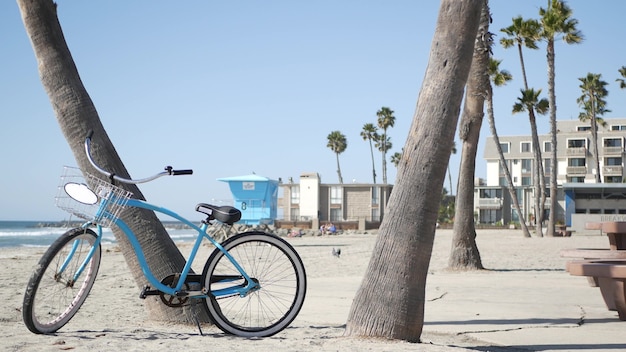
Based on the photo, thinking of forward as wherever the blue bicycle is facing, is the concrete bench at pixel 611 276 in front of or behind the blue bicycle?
behind

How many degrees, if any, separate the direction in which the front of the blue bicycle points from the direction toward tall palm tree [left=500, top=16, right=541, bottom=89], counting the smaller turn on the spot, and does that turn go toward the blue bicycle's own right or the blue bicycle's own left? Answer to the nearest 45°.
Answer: approximately 135° to the blue bicycle's own right

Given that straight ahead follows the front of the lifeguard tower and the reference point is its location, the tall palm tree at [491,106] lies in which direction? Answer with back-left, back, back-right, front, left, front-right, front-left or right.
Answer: back

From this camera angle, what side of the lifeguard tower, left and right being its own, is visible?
left

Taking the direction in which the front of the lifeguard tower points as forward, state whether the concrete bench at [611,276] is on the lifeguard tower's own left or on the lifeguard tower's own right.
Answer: on the lifeguard tower's own left

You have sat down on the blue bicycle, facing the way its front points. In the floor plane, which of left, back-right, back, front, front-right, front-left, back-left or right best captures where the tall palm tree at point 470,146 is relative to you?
back-right

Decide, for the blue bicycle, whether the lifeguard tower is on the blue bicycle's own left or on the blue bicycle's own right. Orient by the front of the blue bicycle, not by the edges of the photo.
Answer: on the blue bicycle's own right

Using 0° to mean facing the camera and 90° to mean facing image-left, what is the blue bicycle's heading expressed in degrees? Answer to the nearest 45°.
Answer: approximately 90°

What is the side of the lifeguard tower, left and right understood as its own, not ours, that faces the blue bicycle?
left

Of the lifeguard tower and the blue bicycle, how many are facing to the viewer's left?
2

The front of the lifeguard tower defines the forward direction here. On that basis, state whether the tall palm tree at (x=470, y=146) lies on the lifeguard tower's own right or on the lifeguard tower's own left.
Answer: on the lifeguard tower's own left
